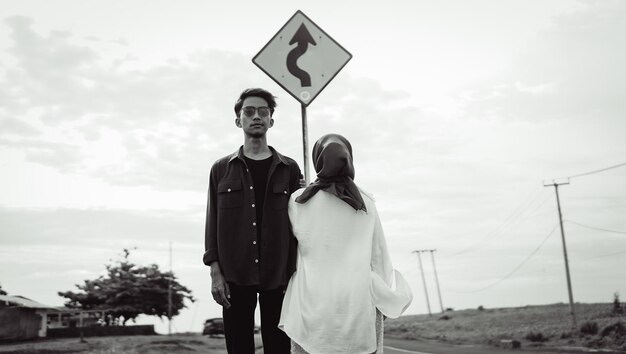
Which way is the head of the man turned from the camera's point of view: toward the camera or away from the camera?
toward the camera

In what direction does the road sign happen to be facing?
toward the camera

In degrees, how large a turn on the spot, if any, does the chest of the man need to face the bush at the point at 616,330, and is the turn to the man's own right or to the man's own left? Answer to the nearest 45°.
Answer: approximately 135° to the man's own left

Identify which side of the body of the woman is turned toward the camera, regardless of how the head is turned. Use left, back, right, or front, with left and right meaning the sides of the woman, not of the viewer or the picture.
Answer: back

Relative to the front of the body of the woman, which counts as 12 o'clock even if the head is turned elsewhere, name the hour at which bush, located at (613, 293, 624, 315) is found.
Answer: The bush is roughly at 1 o'clock from the woman.

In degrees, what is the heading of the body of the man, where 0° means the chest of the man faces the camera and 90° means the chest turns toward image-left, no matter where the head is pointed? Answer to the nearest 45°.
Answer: approximately 0°

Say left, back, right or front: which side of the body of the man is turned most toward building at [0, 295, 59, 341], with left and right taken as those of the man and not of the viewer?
back

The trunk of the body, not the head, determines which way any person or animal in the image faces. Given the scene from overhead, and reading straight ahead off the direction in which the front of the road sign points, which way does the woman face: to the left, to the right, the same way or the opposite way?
the opposite way

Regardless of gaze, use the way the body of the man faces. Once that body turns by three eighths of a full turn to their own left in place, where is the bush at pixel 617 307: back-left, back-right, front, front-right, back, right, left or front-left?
front

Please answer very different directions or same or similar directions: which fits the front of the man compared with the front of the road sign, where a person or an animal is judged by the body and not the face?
same or similar directions

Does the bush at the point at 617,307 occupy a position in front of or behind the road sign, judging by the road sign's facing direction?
behind

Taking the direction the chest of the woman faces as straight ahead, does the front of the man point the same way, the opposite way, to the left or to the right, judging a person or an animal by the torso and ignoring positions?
the opposite way
